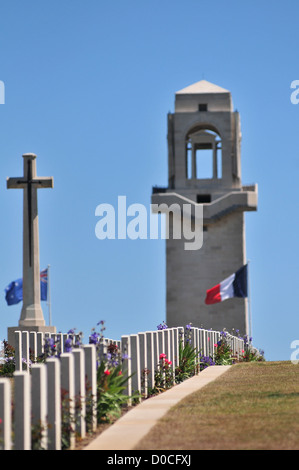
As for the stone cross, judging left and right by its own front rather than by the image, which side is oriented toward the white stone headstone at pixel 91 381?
front

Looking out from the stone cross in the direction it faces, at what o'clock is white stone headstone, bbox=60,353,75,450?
The white stone headstone is roughly at 12 o'clock from the stone cross.

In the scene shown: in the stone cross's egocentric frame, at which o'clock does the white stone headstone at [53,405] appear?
The white stone headstone is roughly at 12 o'clock from the stone cross.

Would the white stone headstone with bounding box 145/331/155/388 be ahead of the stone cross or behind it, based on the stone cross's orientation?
ahead

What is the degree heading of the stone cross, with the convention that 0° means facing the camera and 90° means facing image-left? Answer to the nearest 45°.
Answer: approximately 0°

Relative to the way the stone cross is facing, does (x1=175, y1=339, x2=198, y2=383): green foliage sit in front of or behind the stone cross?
in front

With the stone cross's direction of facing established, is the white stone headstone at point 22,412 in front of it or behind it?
in front

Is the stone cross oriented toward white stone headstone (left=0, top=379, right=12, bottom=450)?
yes
